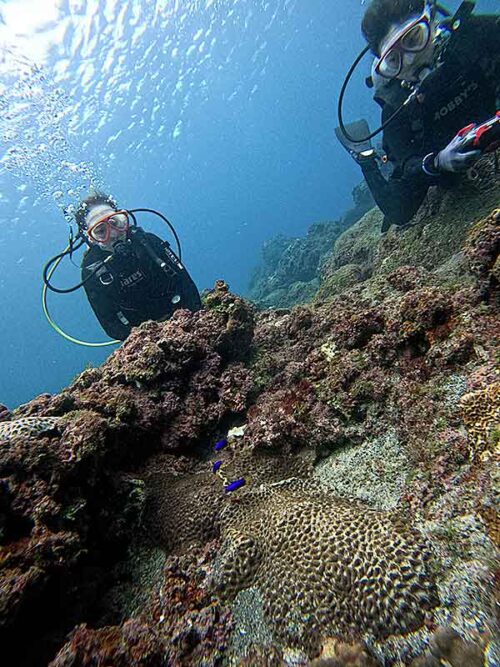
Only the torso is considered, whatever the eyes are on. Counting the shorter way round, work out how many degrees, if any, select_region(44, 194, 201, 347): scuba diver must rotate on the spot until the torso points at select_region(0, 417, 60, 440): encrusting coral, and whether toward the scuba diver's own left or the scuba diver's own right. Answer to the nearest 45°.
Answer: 0° — they already face it

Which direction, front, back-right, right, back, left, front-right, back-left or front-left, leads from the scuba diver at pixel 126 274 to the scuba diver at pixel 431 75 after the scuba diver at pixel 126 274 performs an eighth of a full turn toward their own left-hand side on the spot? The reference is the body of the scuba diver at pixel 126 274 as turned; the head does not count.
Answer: front

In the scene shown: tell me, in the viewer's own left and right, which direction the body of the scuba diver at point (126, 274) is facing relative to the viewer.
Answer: facing the viewer

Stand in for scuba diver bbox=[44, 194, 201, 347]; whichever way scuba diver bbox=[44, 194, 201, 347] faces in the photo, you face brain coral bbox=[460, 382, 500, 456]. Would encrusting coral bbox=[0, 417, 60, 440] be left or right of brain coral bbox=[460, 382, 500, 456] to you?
right
